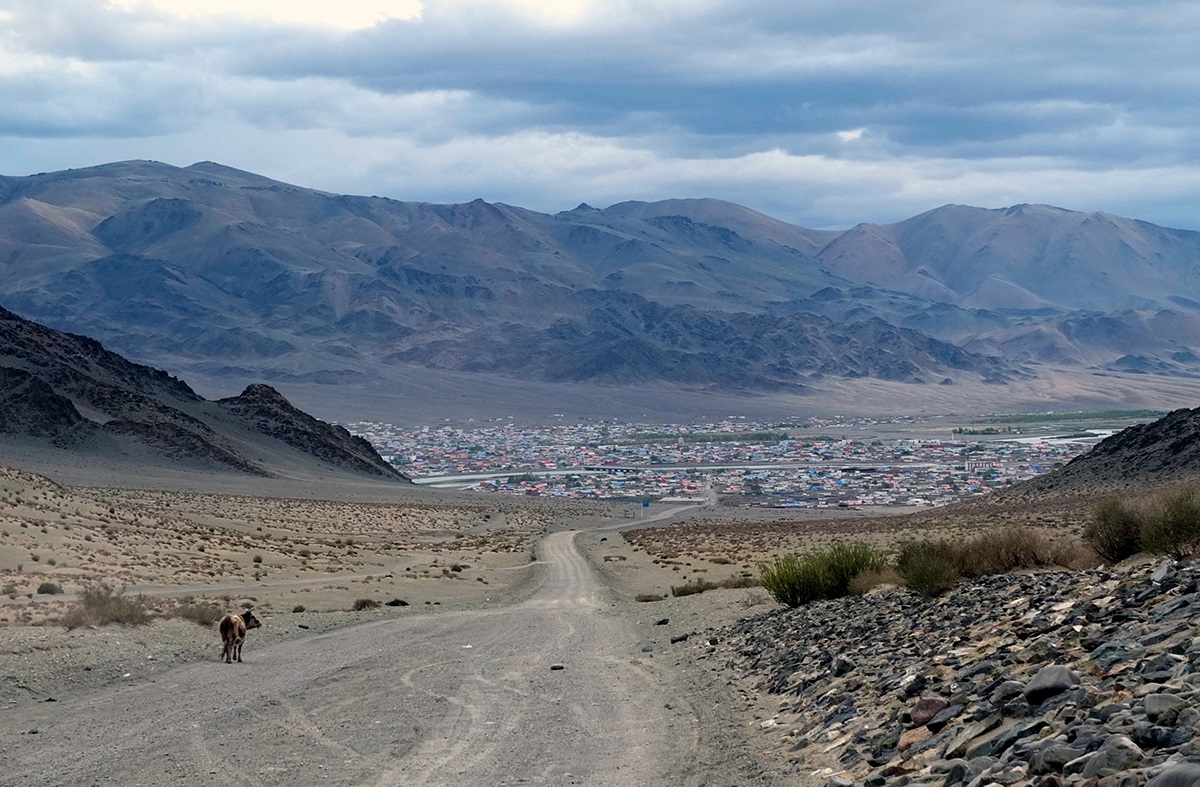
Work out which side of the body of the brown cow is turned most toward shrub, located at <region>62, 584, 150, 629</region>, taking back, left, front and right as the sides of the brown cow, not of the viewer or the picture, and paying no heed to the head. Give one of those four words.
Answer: left

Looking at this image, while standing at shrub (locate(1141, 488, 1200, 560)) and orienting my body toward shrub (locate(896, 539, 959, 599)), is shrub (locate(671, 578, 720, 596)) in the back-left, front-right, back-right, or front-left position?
front-right

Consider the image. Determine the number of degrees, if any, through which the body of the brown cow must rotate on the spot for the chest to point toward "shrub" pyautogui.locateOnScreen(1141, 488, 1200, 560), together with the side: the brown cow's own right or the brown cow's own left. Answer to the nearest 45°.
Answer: approximately 90° to the brown cow's own right

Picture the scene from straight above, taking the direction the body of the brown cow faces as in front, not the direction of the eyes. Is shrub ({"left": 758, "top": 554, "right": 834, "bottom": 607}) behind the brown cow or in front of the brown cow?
in front

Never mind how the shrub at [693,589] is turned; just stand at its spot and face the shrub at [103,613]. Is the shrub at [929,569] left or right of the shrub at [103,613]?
left

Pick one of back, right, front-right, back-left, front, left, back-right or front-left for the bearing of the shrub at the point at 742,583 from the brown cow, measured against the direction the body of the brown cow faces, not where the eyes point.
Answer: front

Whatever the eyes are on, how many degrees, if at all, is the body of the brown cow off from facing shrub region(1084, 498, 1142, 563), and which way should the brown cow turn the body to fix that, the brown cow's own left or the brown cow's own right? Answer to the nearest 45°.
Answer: approximately 45° to the brown cow's own right

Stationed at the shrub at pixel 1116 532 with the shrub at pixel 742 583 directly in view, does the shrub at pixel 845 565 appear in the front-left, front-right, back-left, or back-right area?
front-left

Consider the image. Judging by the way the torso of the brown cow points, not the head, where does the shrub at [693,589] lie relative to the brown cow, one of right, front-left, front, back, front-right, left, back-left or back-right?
front

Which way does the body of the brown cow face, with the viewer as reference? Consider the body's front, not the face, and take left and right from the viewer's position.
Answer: facing away from the viewer and to the right of the viewer

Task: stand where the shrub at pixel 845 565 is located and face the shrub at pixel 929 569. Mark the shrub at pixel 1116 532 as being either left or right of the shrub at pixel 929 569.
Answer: left

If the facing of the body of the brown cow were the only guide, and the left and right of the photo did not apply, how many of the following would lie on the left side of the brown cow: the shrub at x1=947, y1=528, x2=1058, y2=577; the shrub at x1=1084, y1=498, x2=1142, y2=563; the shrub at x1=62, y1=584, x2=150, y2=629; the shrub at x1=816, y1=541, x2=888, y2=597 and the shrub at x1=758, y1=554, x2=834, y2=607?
1

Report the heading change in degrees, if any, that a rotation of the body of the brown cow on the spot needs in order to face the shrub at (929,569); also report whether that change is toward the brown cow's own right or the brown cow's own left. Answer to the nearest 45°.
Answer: approximately 45° to the brown cow's own right
